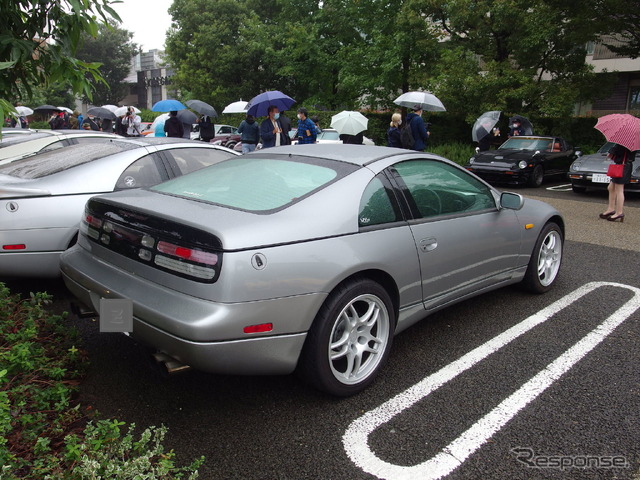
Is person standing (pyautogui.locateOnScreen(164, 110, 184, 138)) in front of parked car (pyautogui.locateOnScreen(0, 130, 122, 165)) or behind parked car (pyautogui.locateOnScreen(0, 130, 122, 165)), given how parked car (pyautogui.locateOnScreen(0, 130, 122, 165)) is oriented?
in front

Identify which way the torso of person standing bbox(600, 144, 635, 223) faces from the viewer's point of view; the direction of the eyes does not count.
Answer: to the viewer's left

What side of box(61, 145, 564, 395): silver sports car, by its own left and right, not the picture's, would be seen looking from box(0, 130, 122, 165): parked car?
left

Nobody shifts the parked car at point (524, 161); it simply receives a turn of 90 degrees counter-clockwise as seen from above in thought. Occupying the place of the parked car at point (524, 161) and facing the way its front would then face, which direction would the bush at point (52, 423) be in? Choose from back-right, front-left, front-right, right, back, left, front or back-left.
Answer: front-right

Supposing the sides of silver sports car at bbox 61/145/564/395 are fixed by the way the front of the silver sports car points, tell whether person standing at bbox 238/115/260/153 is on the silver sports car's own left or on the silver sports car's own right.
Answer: on the silver sports car's own left

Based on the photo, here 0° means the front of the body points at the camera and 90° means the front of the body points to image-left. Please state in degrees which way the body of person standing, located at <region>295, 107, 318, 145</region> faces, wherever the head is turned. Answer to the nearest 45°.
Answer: approximately 45°

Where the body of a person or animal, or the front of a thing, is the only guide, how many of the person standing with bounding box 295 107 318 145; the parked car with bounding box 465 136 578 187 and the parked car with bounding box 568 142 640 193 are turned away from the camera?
0

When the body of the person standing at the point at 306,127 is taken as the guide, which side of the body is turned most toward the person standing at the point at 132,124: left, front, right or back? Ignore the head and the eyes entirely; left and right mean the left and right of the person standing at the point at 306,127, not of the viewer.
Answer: right

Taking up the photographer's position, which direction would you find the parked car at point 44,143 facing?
facing away from the viewer and to the right of the viewer

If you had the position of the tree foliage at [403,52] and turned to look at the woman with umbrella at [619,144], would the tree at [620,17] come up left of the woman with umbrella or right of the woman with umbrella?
left

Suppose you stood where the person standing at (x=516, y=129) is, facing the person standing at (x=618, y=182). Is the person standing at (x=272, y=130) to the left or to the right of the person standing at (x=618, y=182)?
right

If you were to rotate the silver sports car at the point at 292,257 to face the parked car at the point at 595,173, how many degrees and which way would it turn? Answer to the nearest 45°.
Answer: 0° — it already faces it

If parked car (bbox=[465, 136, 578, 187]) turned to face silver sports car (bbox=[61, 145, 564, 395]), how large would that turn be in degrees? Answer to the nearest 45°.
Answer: approximately 45° to its left
